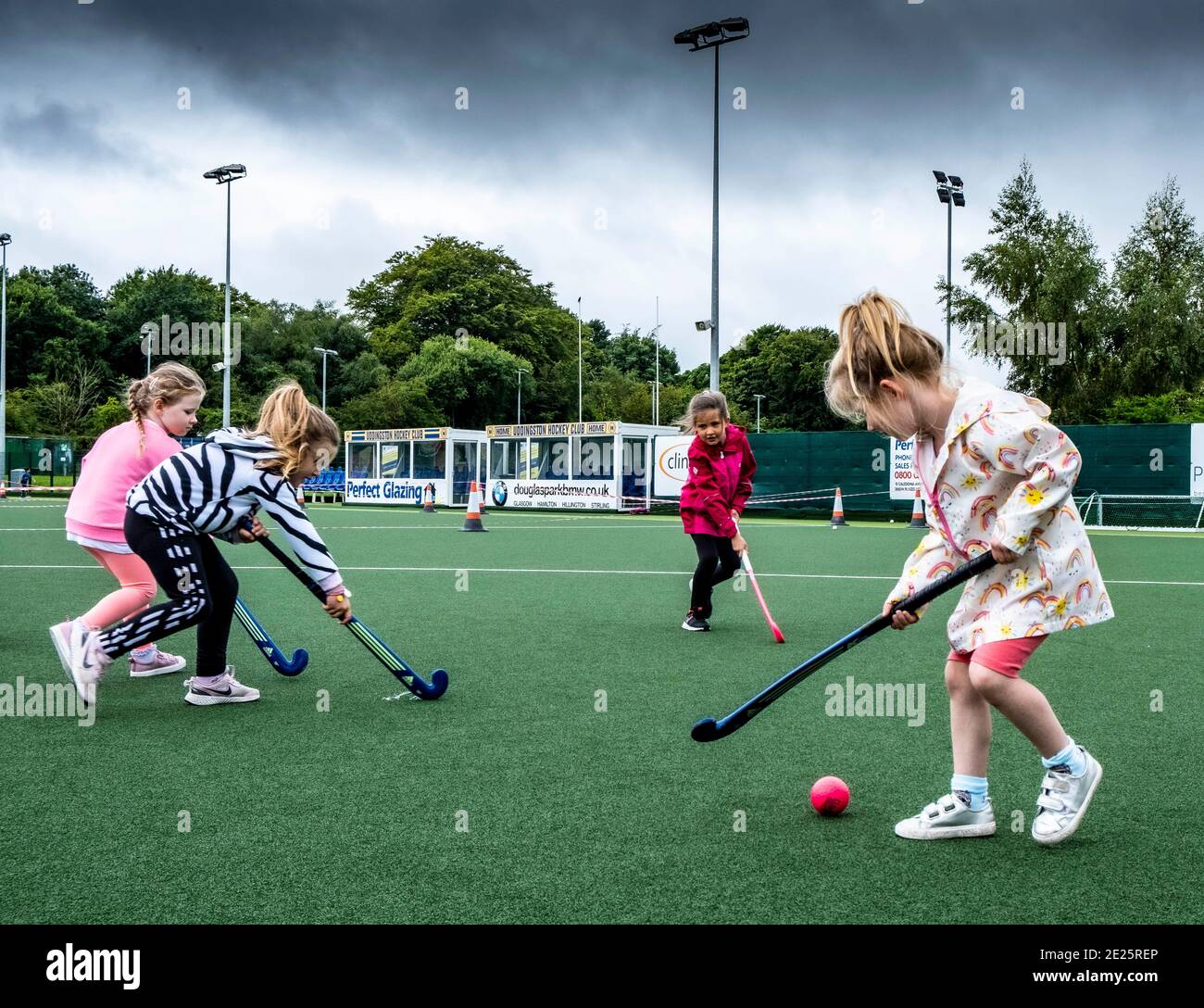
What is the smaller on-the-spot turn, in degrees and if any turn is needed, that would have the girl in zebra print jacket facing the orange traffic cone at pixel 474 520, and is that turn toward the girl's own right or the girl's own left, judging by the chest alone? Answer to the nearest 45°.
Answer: approximately 90° to the girl's own left

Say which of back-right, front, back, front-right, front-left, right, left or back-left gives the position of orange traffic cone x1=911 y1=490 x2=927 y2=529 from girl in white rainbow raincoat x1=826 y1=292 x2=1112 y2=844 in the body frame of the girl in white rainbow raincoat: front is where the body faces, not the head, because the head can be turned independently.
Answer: right

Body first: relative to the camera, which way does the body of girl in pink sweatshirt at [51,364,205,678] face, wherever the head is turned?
to the viewer's right

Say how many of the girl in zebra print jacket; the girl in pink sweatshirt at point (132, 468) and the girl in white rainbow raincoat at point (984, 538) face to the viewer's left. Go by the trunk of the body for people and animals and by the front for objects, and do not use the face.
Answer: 1

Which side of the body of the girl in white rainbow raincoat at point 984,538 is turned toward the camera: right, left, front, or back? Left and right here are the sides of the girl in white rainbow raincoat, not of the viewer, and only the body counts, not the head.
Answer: left

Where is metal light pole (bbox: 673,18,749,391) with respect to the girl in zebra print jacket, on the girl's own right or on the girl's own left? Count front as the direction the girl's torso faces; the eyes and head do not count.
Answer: on the girl's own left

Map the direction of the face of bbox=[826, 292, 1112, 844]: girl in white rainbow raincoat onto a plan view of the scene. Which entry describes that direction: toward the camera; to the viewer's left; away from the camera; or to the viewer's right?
to the viewer's left

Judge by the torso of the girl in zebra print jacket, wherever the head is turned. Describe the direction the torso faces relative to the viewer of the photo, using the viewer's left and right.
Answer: facing to the right of the viewer

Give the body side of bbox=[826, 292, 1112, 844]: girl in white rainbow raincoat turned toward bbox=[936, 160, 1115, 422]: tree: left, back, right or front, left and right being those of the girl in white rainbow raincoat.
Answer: right

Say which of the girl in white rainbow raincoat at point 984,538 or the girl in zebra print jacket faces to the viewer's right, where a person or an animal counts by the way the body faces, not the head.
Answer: the girl in zebra print jacket
